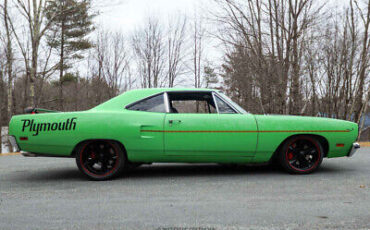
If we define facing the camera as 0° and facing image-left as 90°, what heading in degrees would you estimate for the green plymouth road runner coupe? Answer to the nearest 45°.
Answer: approximately 270°
